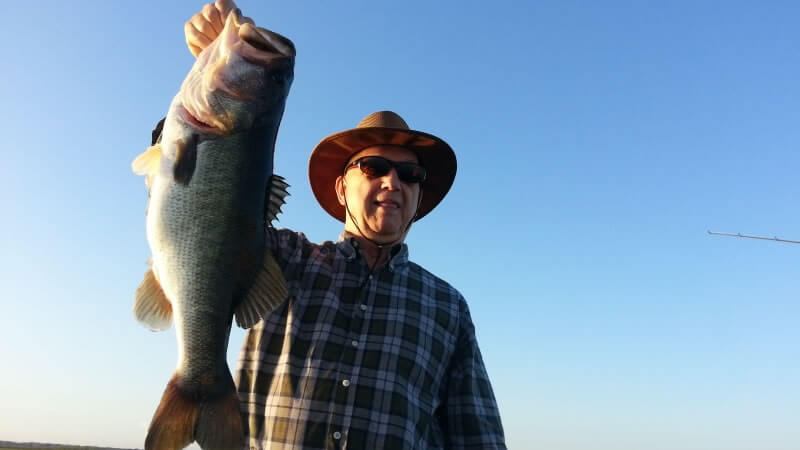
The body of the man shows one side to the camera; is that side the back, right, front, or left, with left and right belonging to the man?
front

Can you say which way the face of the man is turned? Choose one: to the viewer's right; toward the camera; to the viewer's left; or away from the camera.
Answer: toward the camera
